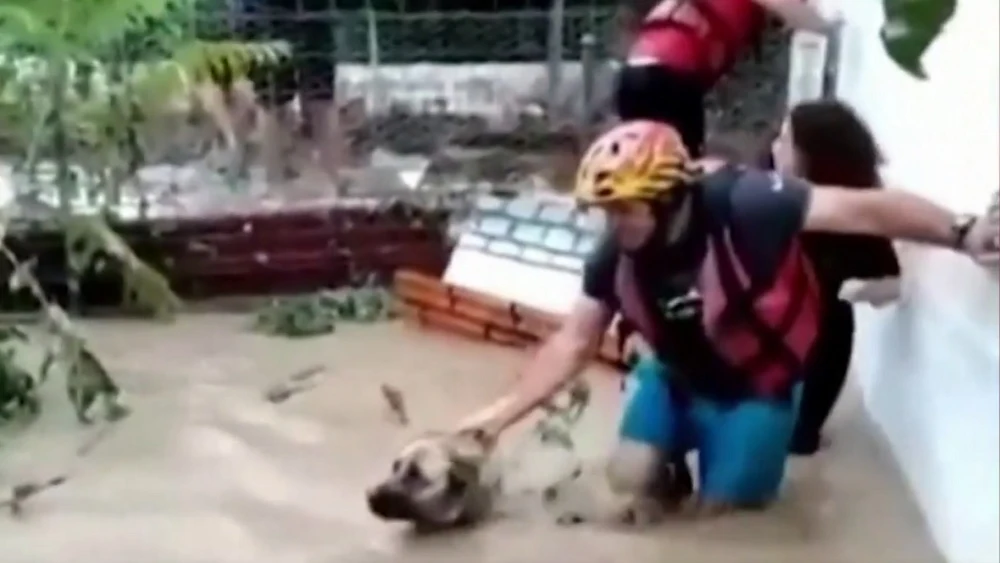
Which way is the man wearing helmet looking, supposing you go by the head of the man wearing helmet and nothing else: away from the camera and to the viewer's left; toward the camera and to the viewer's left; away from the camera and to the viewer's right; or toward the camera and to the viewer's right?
toward the camera and to the viewer's left

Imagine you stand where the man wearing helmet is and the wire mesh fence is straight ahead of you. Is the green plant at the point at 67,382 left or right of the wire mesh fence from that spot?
left

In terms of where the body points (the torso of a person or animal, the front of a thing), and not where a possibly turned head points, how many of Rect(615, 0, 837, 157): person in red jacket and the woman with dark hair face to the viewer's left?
1

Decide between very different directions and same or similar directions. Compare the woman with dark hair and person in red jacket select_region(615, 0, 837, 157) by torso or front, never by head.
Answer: very different directions

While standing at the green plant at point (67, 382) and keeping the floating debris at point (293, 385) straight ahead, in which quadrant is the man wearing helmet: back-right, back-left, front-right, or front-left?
front-right

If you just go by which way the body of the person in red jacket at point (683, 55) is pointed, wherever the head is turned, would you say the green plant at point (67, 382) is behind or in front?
behind

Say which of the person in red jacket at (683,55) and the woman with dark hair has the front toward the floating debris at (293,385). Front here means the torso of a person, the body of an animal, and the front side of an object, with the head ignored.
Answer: the woman with dark hair

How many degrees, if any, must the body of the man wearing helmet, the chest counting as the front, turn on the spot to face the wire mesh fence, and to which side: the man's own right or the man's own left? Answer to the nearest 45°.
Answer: approximately 90° to the man's own right

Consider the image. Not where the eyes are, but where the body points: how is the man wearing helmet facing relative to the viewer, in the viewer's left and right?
facing the viewer and to the left of the viewer

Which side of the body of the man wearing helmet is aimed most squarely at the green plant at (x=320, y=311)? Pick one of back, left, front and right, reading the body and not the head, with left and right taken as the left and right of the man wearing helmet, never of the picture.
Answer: right

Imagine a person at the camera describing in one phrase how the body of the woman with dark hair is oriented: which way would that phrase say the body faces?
to the viewer's left
